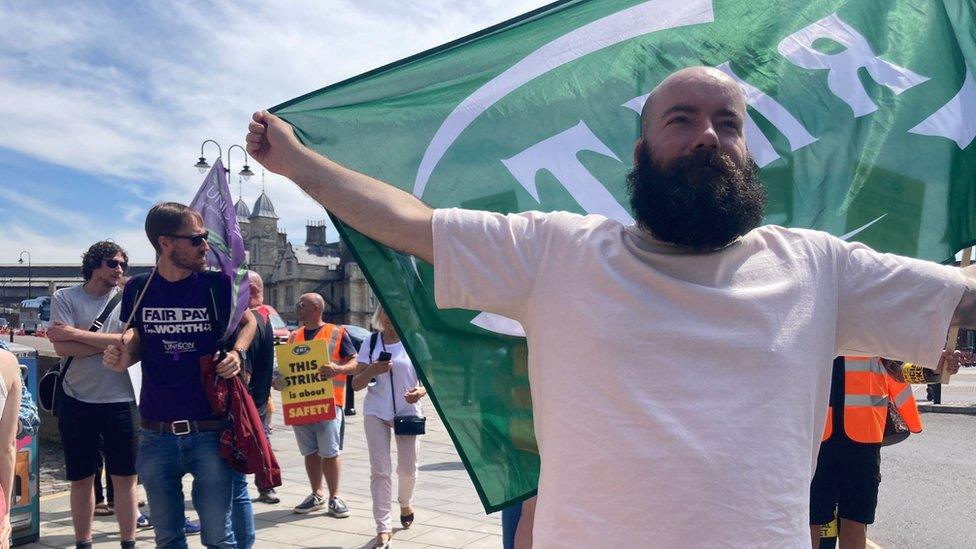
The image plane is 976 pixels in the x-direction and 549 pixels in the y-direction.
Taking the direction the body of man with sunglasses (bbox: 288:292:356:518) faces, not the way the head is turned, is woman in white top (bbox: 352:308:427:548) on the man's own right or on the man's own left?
on the man's own left

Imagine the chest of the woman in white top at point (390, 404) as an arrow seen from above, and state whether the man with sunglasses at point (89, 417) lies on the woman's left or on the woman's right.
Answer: on the woman's right

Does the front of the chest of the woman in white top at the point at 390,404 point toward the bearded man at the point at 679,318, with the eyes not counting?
yes

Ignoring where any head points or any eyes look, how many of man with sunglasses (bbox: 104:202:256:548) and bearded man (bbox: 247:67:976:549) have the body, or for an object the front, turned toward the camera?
2

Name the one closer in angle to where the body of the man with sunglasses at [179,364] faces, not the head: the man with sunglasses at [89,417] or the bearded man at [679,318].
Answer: the bearded man

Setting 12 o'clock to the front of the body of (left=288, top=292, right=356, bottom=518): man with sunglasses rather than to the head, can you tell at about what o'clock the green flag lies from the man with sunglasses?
The green flag is roughly at 10 o'clock from the man with sunglasses.

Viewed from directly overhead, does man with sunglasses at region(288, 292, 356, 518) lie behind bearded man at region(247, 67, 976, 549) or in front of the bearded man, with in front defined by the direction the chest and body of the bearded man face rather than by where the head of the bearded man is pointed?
behind

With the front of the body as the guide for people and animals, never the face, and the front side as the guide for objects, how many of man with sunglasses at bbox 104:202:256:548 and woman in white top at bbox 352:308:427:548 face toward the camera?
2

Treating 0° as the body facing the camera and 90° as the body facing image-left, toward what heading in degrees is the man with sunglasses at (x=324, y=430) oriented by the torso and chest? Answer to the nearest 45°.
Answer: approximately 45°
